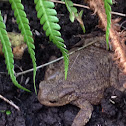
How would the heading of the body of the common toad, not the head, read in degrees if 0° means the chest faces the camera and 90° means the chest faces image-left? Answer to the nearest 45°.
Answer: approximately 45°
